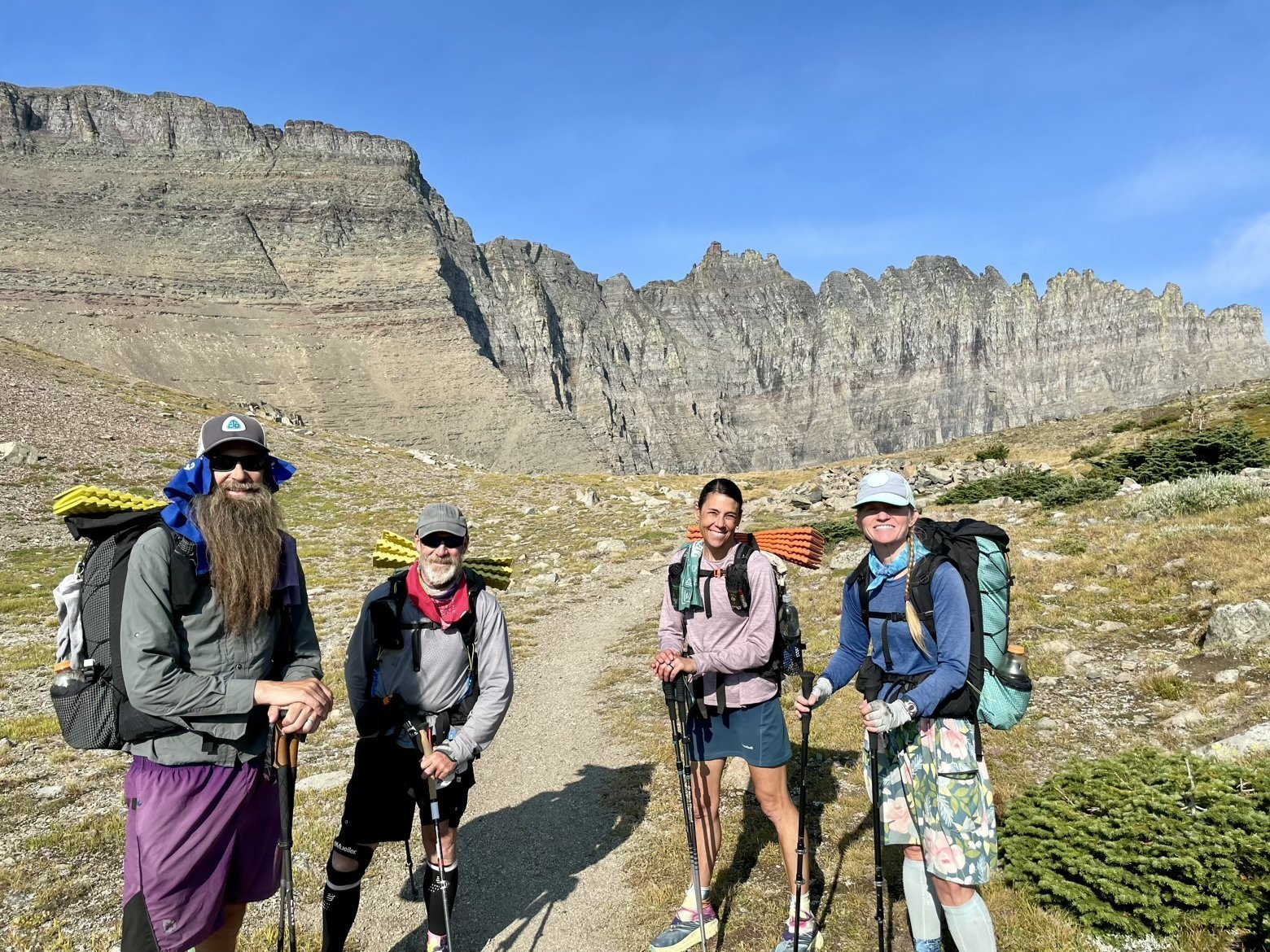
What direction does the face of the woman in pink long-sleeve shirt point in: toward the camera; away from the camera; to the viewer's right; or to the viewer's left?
toward the camera

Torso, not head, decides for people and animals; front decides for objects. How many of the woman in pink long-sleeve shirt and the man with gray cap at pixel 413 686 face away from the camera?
0

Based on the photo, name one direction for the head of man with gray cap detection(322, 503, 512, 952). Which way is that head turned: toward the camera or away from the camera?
toward the camera

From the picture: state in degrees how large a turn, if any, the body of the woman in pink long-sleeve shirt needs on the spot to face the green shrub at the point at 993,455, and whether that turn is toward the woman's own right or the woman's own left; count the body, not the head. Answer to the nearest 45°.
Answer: approximately 135° to the woman's own right

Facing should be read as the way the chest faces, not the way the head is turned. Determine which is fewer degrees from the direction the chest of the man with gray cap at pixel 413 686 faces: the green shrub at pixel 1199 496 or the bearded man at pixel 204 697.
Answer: the bearded man

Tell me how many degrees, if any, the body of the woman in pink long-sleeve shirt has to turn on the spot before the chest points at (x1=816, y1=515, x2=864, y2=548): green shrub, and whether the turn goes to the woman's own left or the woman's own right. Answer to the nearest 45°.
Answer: approximately 135° to the woman's own right

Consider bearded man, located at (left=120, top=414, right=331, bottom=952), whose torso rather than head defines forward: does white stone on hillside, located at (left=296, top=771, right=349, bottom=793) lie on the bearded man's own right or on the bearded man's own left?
on the bearded man's own left

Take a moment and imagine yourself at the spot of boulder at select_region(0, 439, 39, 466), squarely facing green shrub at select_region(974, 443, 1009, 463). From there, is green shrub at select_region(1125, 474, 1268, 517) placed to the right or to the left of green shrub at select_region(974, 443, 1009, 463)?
right

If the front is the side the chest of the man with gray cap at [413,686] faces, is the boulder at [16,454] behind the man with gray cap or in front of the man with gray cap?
behind

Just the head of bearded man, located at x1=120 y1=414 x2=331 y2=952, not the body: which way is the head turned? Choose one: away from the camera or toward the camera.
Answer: toward the camera

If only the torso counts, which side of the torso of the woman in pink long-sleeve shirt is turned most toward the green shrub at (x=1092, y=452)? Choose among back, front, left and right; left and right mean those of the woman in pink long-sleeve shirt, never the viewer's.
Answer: back

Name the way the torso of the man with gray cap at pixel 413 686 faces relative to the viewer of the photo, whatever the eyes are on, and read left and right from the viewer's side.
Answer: facing the viewer

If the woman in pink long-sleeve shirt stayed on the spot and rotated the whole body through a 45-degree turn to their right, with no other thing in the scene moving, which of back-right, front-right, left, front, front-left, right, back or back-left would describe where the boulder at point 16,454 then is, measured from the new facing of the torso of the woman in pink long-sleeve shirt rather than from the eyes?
front-right

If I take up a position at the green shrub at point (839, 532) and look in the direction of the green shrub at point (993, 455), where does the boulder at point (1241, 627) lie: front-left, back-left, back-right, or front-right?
back-right

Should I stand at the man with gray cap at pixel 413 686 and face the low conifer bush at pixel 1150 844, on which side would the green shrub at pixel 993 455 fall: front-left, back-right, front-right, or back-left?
front-left

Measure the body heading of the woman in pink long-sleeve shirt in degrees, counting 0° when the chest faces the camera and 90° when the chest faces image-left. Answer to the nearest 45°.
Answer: approximately 45°
